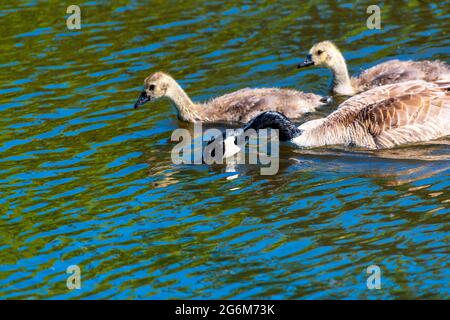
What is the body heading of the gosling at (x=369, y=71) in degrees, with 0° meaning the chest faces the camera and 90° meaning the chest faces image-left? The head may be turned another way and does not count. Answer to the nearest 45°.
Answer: approximately 90°

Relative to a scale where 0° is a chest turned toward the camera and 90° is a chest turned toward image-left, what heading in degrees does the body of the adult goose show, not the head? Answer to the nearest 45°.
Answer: approximately 90°

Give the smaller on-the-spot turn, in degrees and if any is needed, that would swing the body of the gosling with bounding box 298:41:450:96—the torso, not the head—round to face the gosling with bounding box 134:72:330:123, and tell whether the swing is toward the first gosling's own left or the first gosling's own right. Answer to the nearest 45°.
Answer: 0° — it already faces it

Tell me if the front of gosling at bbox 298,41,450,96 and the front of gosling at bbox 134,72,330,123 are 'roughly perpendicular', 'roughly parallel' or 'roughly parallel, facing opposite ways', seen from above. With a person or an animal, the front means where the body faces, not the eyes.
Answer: roughly parallel

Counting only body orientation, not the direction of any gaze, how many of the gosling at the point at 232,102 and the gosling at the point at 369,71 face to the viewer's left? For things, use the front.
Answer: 2

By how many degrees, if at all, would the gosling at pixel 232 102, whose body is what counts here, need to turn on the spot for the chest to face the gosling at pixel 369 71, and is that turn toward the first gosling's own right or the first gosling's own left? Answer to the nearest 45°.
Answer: approximately 180°

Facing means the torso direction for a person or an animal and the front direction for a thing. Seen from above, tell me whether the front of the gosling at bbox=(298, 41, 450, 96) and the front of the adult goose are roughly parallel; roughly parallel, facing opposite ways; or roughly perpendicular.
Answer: roughly parallel

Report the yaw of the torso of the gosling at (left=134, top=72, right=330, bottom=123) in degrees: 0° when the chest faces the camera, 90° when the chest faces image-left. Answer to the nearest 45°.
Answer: approximately 90°
